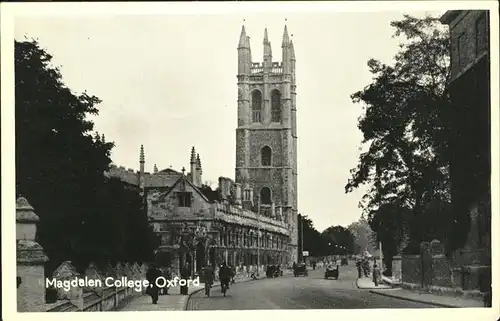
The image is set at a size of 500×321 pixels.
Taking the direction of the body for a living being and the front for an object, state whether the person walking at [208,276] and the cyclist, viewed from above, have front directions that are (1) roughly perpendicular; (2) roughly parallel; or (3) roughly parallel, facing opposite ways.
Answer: roughly parallel

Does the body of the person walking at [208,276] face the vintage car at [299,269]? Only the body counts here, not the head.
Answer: yes
